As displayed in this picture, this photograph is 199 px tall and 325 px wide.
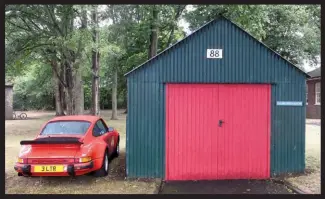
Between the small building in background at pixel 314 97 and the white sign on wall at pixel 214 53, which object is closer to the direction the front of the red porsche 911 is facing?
the small building in background

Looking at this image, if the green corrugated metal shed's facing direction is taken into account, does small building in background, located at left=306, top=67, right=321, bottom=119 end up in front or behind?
behind

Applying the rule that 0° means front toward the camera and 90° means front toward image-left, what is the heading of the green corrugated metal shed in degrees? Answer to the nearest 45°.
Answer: approximately 0°

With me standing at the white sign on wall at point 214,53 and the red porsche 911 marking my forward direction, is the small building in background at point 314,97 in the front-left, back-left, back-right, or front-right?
back-right

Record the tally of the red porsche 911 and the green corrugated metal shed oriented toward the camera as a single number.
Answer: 1

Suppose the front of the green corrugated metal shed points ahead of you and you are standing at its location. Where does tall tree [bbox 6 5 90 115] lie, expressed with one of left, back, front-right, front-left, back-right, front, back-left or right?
back-right

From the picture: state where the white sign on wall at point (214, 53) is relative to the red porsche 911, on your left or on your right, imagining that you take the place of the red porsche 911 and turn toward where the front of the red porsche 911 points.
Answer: on your right

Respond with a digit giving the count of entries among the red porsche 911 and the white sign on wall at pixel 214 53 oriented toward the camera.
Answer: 1

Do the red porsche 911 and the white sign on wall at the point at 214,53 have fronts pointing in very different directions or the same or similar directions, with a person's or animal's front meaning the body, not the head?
very different directions

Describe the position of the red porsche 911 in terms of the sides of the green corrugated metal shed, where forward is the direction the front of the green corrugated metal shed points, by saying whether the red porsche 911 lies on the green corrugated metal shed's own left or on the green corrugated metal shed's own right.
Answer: on the green corrugated metal shed's own right
